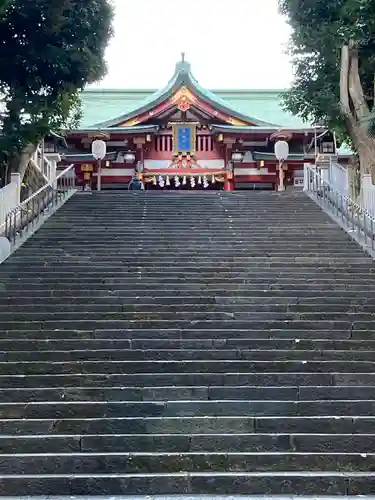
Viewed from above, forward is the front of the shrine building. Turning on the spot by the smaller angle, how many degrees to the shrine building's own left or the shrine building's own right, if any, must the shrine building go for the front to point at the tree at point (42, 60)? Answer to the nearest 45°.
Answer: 0° — it already faces it

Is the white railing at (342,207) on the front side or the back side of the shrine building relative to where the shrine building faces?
on the front side

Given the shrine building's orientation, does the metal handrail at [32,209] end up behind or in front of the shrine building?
in front

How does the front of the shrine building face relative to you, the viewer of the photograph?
facing the viewer

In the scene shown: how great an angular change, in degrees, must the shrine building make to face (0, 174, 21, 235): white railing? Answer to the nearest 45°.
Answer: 0° — it already faces it
